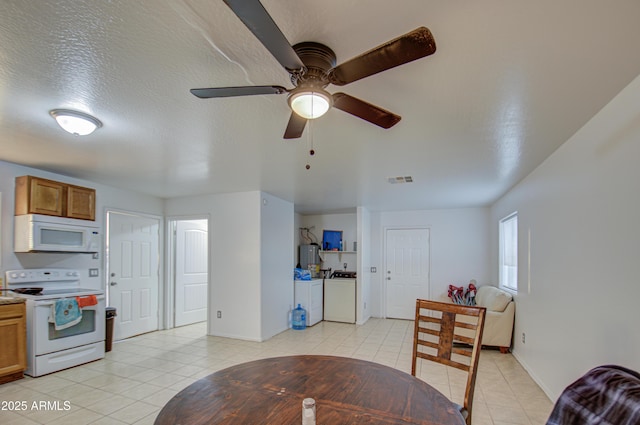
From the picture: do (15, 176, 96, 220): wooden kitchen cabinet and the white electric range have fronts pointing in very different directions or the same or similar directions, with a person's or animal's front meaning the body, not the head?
same or similar directions

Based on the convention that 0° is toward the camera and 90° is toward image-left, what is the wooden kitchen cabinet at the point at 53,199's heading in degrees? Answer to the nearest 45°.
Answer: approximately 315°

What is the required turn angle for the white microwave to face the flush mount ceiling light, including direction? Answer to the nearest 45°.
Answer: approximately 45° to its right

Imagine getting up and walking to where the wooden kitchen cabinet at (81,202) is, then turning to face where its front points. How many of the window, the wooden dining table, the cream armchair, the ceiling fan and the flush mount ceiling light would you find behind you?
0

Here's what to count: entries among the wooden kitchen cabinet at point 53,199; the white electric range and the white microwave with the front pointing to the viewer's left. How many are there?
0

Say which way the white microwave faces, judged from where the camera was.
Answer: facing the viewer and to the right of the viewer

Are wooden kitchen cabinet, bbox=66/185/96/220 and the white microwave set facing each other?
no

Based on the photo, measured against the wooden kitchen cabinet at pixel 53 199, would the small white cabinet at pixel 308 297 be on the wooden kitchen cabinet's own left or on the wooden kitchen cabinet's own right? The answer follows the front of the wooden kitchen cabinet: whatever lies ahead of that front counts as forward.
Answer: on the wooden kitchen cabinet's own left

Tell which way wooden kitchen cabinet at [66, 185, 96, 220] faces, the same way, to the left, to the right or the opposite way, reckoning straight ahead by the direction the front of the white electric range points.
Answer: the same way

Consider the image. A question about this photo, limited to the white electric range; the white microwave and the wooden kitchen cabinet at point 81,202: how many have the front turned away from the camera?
0

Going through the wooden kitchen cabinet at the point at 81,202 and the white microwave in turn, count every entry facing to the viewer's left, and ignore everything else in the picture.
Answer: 0
